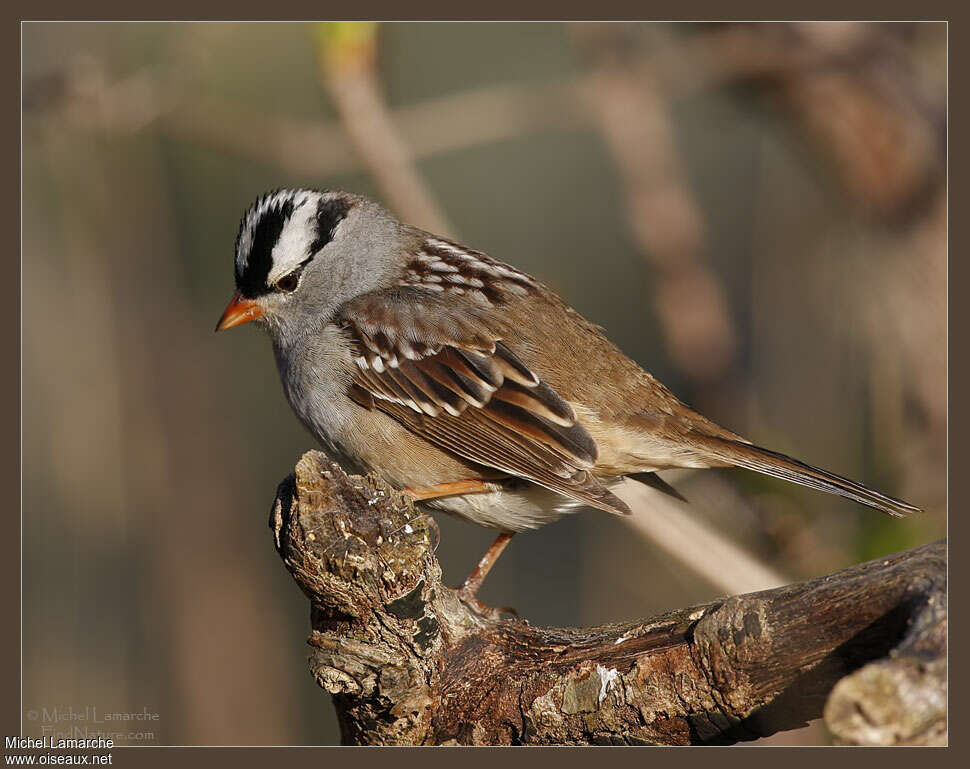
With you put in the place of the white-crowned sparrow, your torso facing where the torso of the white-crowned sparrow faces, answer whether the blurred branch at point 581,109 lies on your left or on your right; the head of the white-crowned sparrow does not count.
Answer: on your right

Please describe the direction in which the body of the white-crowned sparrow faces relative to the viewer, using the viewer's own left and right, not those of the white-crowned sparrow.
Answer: facing to the left of the viewer
